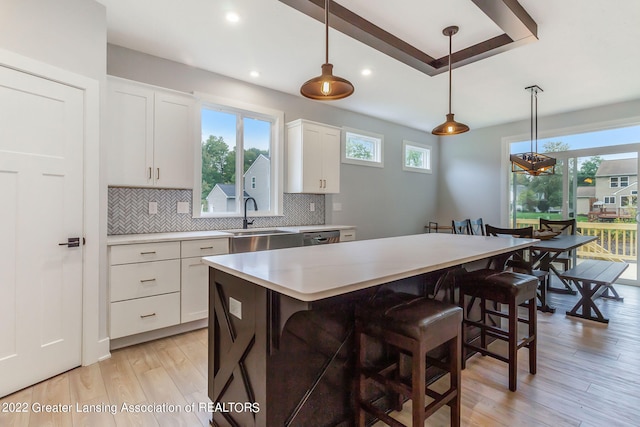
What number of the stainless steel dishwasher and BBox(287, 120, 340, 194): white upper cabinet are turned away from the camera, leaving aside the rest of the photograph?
0

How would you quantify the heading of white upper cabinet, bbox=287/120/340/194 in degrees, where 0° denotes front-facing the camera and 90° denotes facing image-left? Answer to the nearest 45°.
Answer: approximately 315°

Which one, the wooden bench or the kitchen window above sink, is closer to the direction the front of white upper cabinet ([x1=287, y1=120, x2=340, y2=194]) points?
the wooden bench

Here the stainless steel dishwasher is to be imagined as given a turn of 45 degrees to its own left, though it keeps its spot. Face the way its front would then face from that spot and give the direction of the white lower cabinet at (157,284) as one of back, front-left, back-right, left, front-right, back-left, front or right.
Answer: back-right

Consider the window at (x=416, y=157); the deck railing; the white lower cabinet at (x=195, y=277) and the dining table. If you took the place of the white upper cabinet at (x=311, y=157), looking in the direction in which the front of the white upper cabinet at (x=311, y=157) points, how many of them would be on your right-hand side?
1

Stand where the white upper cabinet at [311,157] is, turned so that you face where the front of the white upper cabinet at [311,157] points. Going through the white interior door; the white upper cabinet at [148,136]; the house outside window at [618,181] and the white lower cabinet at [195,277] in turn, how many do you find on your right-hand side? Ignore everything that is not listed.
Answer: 3

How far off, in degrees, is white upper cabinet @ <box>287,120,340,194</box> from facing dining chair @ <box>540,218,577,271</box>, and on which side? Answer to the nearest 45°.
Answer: approximately 45° to its left

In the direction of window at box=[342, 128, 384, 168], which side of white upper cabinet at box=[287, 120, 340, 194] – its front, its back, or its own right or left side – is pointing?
left

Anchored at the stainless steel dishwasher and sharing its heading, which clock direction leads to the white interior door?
The white interior door is roughly at 3 o'clock from the stainless steel dishwasher.

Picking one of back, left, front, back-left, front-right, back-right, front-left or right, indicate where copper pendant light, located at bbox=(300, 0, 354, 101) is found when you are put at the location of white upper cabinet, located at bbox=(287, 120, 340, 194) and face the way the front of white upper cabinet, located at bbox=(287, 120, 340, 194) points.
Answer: front-right

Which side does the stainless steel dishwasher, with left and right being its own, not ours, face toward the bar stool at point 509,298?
front

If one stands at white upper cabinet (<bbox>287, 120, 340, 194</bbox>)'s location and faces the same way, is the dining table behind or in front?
in front

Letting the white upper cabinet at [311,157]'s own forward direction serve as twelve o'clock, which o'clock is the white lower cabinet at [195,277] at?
The white lower cabinet is roughly at 3 o'clock from the white upper cabinet.

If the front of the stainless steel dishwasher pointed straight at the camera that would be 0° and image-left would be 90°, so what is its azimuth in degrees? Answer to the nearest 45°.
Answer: approximately 315°

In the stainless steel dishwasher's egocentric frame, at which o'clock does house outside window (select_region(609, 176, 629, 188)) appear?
The house outside window is roughly at 10 o'clock from the stainless steel dishwasher.
